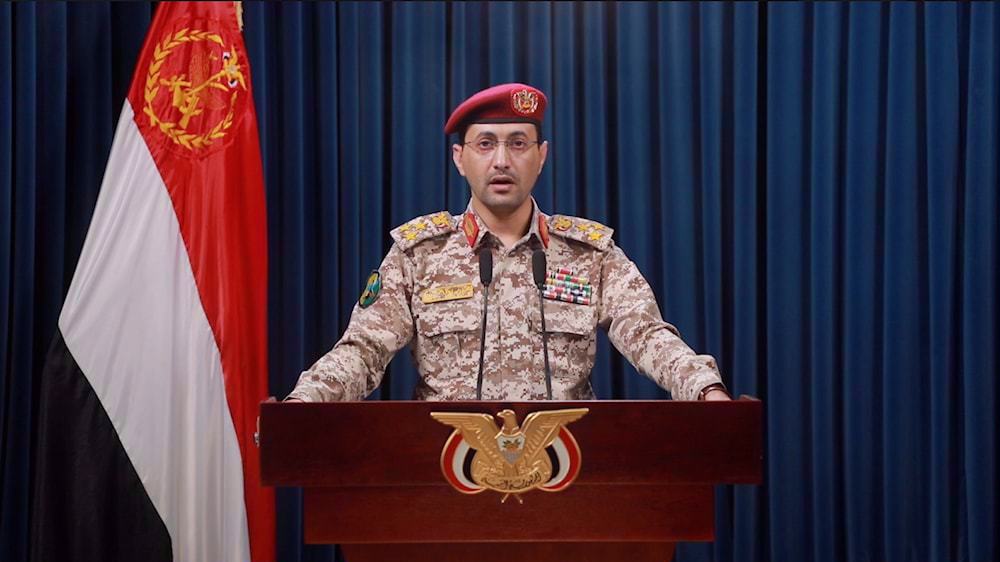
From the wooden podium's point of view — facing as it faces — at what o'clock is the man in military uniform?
The man in military uniform is roughly at 6 o'clock from the wooden podium.

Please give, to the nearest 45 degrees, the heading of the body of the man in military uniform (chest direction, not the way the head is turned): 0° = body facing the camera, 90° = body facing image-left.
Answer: approximately 0°

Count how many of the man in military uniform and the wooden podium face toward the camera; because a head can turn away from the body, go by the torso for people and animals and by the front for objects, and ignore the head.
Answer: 2

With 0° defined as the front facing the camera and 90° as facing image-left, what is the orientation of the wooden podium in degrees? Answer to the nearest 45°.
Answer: approximately 0°

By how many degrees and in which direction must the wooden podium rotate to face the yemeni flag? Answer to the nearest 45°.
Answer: approximately 135° to its right

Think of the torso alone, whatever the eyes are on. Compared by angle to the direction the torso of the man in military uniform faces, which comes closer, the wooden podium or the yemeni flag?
the wooden podium

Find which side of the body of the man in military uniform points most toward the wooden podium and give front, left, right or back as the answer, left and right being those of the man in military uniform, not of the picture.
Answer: front
